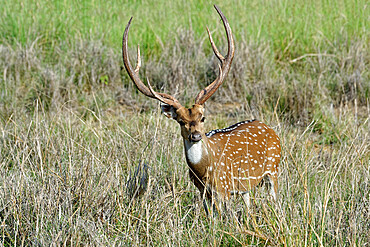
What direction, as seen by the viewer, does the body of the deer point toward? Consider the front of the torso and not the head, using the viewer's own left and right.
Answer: facing the viewer and to the left of the viewer
